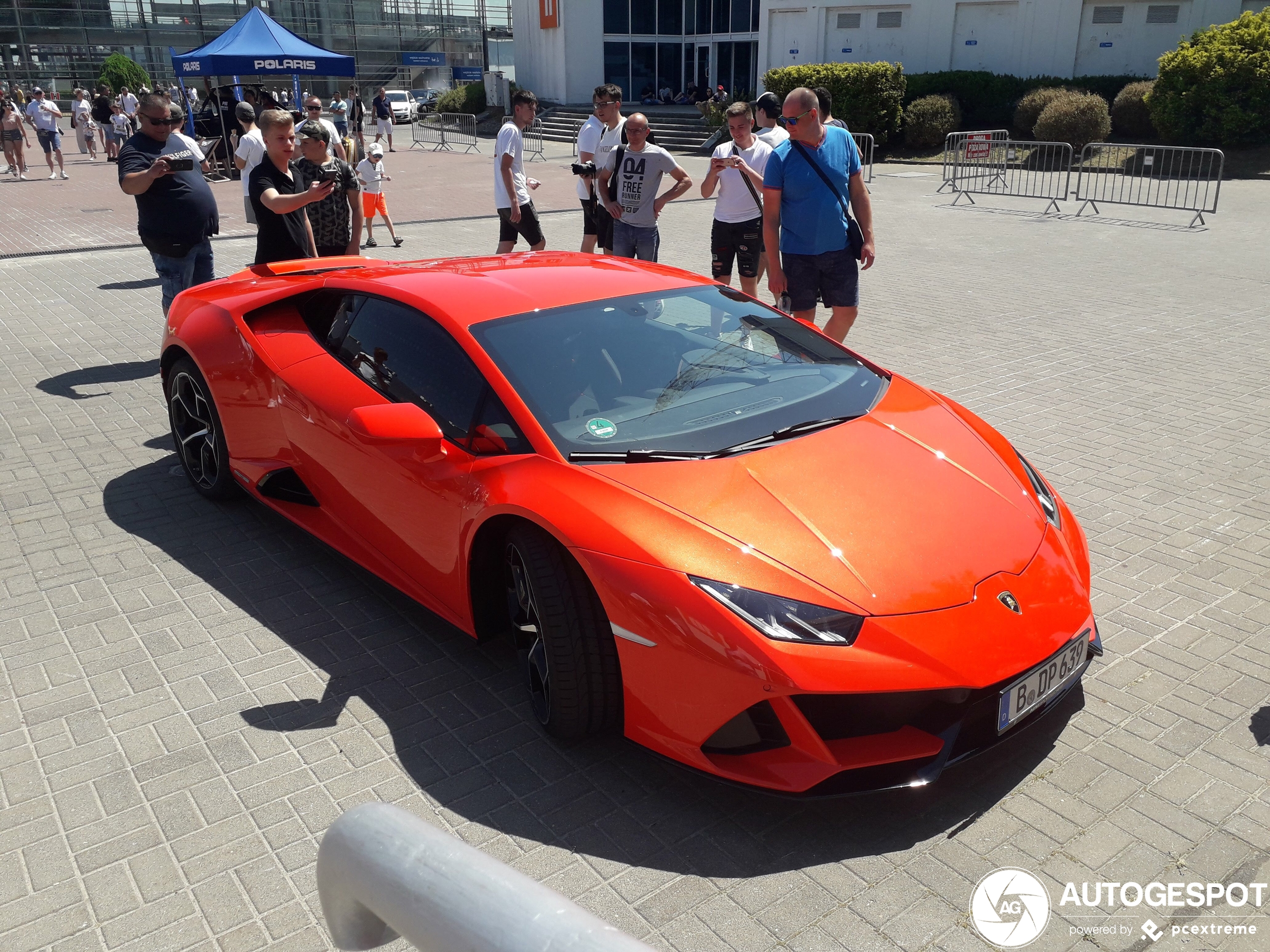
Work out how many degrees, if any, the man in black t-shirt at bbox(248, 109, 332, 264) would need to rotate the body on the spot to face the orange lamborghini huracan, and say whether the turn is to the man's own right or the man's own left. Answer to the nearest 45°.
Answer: approximately 45° to the man's own right

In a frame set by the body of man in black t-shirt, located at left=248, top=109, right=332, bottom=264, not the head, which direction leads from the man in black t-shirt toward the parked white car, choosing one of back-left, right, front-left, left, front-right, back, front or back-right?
back-left

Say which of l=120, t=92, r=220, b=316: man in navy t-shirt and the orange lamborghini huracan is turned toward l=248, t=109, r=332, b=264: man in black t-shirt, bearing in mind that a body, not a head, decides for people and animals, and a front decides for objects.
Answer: l=120, t=92, r=220, b=316: man in navy t-shirt

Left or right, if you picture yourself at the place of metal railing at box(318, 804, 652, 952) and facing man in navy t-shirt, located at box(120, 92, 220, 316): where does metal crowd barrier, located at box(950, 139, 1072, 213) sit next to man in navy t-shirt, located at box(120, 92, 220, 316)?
right

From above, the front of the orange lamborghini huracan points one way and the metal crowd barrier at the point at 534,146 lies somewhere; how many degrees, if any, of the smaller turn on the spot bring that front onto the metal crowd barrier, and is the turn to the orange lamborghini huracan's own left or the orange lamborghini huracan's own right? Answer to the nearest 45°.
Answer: approximately 135° to the orange lamborghini huracan's own left

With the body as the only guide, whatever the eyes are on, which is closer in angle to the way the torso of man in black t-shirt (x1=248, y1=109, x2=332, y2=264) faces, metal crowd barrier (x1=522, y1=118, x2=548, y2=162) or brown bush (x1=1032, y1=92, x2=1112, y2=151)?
the brown bush

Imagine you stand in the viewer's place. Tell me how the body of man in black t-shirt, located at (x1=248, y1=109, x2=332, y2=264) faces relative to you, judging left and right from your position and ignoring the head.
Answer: facing the viewer and to the right of the viewer

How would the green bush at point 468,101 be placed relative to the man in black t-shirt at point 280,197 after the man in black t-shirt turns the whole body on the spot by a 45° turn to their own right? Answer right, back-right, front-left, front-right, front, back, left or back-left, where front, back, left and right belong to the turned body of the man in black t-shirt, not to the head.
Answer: back

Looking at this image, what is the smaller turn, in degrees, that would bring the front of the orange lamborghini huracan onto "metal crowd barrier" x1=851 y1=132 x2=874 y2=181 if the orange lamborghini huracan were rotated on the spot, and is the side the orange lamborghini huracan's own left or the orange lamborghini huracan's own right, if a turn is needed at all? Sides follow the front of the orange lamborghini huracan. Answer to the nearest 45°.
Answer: approximately 135° to the orange lamborghini huracan's own left

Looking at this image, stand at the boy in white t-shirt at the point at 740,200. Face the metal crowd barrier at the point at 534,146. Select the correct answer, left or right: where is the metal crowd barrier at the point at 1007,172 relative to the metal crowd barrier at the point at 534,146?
right

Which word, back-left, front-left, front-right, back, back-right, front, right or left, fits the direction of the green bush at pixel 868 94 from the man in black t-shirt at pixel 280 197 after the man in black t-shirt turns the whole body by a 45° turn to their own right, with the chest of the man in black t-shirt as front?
back-left

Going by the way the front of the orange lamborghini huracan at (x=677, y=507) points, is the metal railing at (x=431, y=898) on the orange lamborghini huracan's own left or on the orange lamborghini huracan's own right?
on the orange lamborghini huracan's own right

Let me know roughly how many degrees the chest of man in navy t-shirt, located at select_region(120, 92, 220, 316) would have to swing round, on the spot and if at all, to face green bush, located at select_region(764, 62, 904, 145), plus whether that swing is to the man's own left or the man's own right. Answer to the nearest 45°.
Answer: approximately 90° to the man's own left

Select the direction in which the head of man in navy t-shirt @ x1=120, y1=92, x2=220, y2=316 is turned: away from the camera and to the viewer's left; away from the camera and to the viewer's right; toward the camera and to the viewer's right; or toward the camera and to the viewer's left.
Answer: toward the camera and to the viewer's right
